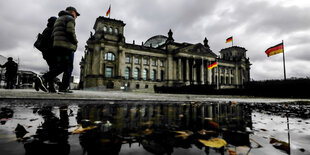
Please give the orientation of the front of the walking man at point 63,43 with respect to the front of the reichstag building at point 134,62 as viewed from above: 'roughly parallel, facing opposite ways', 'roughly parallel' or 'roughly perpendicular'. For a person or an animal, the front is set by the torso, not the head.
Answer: roughly perpendicular

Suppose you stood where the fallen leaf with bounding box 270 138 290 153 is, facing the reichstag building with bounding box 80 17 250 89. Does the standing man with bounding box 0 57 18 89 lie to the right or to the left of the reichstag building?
left
